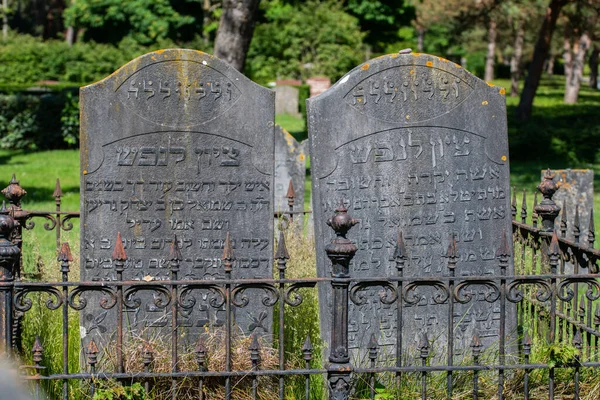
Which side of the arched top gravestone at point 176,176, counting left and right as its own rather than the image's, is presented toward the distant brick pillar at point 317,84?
back

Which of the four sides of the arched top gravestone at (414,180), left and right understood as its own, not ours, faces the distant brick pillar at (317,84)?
back

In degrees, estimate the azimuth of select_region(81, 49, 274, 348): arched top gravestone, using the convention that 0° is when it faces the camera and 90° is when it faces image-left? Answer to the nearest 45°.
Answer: approximately 0°

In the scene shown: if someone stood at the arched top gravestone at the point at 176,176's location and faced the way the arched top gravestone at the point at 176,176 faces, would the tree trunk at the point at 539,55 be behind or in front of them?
behind

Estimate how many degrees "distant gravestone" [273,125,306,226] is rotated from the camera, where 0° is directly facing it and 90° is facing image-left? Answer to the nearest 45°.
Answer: approximately 0°

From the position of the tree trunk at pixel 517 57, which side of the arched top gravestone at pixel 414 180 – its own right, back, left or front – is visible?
back

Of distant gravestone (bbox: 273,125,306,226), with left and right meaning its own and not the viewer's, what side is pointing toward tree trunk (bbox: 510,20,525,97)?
back

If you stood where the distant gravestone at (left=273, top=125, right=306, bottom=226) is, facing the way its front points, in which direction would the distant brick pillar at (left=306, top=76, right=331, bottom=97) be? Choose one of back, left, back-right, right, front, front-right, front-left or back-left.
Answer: back

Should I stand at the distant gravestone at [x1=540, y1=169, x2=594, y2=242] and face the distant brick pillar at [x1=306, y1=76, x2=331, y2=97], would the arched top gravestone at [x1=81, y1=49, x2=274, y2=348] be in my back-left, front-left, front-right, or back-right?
back-left

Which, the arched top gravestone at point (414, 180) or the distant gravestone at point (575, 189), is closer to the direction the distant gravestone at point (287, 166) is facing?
the arched top gravestone
